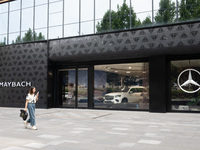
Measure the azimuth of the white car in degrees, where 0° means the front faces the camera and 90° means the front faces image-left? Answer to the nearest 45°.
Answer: approximately 45°
